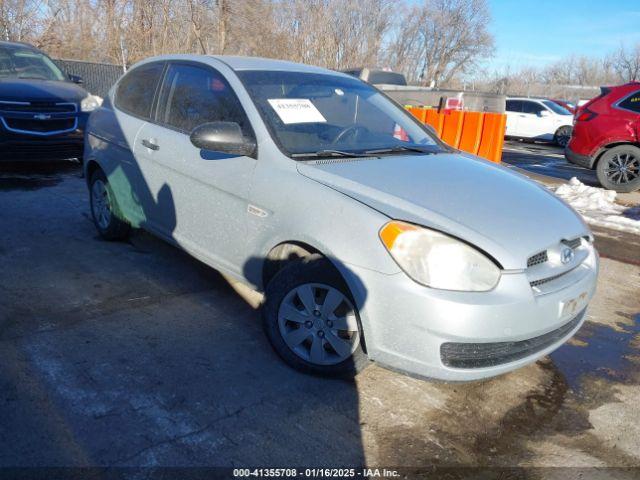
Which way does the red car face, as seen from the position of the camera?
facing to the right of the viewer

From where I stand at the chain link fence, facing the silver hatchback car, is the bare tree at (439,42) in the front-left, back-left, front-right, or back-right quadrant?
back-left

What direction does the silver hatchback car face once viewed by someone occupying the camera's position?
facing the viewer and to the right of the viewer

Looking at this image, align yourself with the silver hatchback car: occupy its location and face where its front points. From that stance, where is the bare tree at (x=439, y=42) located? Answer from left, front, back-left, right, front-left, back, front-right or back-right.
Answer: back-left

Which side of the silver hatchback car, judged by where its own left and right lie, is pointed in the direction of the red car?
left

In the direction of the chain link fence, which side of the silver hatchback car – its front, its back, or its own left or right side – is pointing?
back

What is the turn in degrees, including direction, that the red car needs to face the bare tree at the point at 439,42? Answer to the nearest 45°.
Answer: approximately 90° to its left
